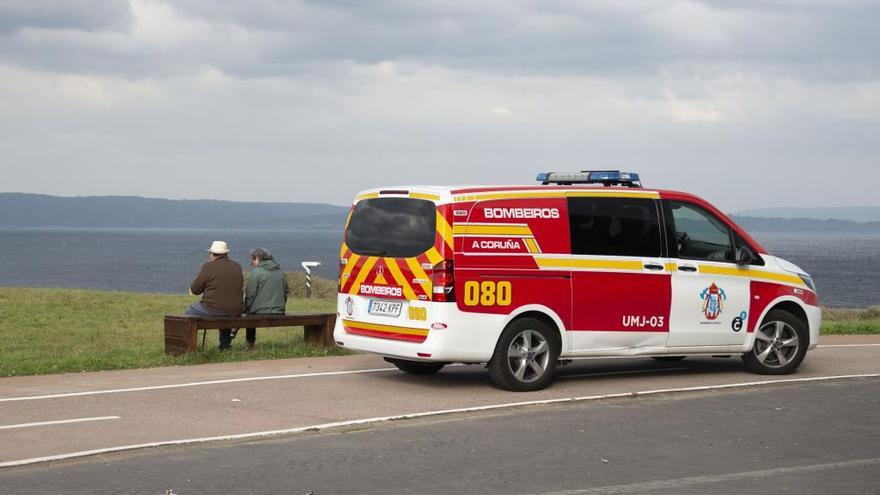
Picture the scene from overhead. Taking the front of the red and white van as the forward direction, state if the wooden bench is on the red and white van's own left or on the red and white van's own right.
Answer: on the red and white van's own left

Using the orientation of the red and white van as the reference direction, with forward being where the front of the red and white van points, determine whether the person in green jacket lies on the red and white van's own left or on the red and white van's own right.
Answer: on the red and white van's own left

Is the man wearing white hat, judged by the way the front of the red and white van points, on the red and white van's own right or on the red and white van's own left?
on the red and white van's own left

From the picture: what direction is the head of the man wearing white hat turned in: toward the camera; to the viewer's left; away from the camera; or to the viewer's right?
away from the camera

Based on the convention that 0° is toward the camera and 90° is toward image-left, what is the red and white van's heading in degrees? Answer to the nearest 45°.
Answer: approximately 225°
